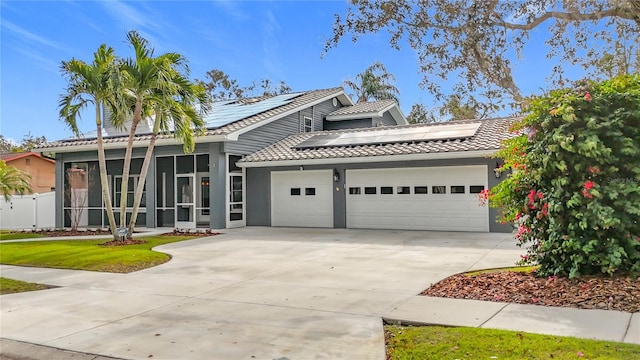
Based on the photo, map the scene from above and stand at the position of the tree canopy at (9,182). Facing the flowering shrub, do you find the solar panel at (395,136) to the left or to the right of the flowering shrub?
left

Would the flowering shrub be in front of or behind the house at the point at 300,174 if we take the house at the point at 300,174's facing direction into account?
in front

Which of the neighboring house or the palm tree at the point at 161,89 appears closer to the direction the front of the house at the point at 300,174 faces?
the palm tree

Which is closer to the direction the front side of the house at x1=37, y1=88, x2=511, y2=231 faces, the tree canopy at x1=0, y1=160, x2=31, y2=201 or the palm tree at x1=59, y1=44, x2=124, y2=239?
the palm tree

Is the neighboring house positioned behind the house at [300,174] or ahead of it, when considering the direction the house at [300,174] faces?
behind

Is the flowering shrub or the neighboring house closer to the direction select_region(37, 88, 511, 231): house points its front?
the flowering shrub

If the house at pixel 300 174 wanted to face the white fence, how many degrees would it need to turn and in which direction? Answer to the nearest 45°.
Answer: approximately 90° to its right

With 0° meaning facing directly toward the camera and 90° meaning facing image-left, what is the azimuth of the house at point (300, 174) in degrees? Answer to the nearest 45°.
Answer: approximately 0°

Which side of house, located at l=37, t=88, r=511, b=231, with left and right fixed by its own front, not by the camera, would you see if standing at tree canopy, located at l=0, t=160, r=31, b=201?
right
